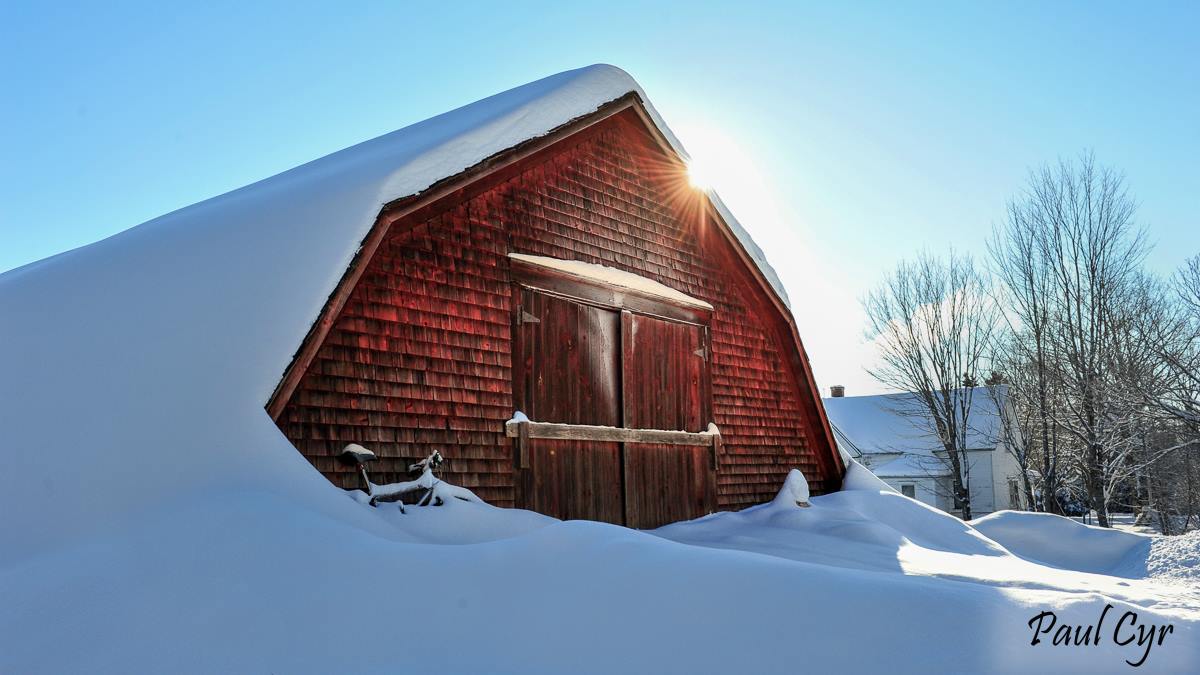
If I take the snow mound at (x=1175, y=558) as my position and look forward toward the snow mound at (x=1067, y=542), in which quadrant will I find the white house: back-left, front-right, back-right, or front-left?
front-right

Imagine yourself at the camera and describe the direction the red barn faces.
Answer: facing the viewer and to the right of the viewer

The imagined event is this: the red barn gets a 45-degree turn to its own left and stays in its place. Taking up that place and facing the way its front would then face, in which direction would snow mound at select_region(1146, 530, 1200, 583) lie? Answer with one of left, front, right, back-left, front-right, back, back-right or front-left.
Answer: front

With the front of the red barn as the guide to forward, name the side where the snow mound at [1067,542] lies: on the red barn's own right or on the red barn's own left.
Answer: on the red barn's own left

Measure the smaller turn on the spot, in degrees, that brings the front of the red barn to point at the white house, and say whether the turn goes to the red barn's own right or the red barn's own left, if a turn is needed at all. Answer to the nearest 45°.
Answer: approximately 90° to the red barn's own left

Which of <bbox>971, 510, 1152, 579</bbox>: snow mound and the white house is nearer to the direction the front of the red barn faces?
the snow mound
